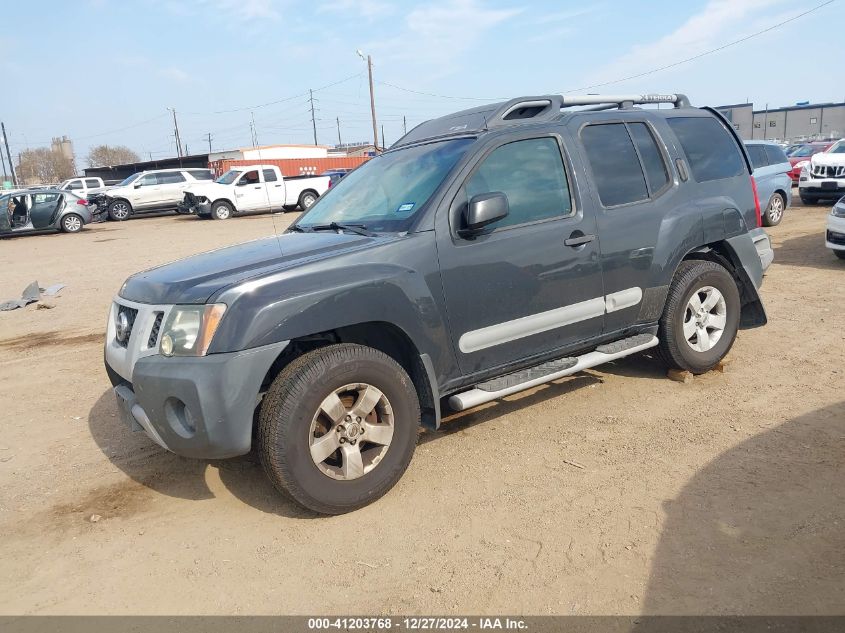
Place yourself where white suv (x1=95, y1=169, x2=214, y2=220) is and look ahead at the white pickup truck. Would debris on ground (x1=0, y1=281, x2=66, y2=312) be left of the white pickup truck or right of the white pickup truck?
right

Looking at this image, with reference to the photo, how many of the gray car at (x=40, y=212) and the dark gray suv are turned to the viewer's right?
0

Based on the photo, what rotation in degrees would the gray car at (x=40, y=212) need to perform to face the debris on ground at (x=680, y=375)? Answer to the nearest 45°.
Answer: approximately 90° to its left

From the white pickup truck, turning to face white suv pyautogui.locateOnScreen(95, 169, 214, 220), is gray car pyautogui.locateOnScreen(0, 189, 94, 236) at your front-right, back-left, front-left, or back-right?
front-left

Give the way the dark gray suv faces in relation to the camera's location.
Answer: facing the viewer and to the left of the viewer

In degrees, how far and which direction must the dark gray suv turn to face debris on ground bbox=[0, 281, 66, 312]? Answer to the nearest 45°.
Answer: approximately 90° to its right

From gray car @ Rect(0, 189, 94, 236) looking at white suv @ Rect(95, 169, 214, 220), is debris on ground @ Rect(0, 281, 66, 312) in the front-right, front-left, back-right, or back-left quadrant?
back-right

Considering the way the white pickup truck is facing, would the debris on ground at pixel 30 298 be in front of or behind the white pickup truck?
in front

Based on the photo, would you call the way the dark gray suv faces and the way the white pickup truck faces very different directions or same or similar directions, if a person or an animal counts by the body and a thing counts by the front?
same or similar directions

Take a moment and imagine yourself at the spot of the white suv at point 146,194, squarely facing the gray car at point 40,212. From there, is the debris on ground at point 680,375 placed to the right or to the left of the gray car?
left
